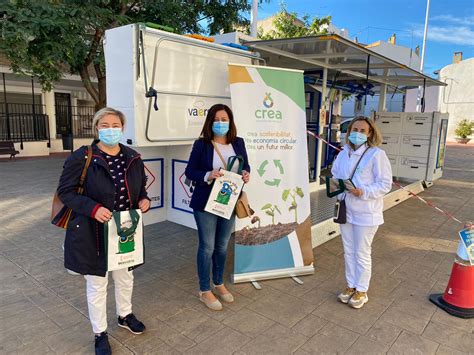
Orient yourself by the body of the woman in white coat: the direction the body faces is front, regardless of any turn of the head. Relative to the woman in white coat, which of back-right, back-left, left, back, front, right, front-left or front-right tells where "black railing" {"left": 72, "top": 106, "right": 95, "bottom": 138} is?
right

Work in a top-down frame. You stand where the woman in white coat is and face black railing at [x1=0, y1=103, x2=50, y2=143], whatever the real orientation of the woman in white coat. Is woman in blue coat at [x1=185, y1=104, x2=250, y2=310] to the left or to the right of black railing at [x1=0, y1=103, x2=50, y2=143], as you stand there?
left

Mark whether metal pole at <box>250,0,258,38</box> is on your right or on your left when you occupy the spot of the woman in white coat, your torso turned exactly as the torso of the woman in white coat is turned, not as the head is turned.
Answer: on your right

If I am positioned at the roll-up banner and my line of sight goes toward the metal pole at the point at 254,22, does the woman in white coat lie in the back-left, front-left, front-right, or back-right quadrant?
back-right

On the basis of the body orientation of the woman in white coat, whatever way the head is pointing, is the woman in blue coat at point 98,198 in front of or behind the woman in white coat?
in front

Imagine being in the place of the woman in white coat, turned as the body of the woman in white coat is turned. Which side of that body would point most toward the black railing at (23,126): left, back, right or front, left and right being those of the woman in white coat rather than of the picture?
right

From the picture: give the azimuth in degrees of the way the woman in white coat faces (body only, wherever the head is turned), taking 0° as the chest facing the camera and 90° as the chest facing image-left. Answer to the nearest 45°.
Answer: approximately 45°
